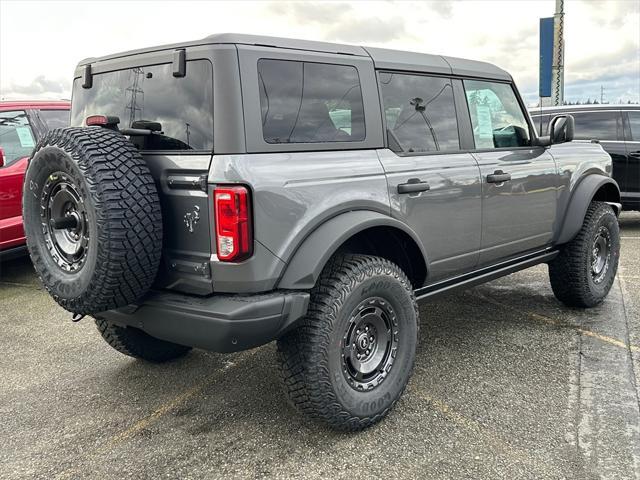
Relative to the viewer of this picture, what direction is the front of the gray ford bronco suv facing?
facing away from the viewer and to the right of the viewer

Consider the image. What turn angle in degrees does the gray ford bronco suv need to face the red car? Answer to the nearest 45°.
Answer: approximately 90° to its left

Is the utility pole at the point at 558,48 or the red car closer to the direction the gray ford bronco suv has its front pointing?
the utility pole

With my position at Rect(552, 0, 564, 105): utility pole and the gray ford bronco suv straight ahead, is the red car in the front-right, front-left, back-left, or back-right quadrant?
front-right
